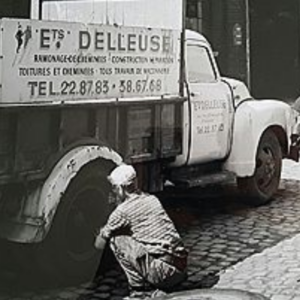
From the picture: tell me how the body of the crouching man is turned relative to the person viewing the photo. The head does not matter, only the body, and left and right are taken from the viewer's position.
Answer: facing away from the viewer and to the left of the viewer

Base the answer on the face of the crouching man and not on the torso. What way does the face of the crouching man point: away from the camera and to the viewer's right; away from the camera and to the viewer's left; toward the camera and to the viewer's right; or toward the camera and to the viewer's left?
away from the camera and to the viewer's left

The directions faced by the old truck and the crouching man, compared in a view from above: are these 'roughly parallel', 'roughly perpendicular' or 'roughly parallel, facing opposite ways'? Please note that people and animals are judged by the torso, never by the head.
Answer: roughly perpendicular

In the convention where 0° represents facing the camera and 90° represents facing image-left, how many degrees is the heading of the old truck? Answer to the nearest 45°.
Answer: approximately 225°
